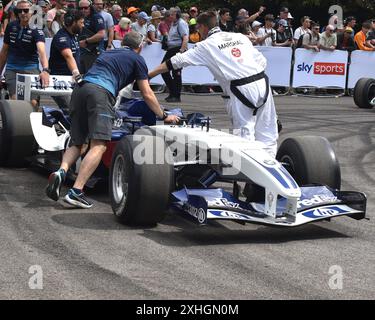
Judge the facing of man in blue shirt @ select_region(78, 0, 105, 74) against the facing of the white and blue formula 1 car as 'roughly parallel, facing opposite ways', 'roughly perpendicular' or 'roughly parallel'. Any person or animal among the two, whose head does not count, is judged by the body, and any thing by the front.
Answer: roughly perpendicular

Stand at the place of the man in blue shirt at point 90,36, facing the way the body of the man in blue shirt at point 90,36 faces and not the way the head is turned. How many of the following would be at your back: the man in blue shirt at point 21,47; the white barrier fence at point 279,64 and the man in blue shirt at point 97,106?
1

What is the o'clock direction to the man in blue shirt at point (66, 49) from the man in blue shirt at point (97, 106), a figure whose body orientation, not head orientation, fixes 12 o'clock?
the man in blue shirt at point (66, 49) is roughly at 10 o'clock from the man in blue shirt at point (97, 106).

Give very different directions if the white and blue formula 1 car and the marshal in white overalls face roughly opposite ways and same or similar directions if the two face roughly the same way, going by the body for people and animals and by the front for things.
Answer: very different directions

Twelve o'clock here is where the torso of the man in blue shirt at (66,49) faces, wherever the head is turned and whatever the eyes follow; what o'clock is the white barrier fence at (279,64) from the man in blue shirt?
The white barrier fence is roughly at 10 o'clock from the man in blue shirt.

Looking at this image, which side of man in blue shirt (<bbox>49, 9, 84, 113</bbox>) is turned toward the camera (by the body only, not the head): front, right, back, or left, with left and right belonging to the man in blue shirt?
right

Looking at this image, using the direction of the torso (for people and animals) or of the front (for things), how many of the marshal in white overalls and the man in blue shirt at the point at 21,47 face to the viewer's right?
0

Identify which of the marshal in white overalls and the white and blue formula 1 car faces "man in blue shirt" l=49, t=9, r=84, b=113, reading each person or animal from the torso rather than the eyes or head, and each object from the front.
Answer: the marshal in white overalls

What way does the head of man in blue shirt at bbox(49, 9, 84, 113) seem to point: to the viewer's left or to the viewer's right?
to the viewer's right
